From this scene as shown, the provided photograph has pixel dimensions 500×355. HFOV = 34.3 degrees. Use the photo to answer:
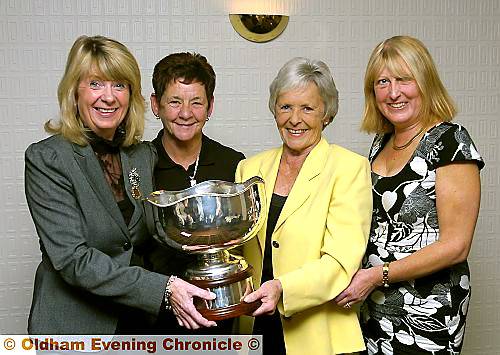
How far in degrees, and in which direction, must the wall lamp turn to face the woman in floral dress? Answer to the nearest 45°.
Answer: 0° — it already faces them

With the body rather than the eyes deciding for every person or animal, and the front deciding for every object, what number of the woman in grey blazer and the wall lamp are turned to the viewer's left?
0

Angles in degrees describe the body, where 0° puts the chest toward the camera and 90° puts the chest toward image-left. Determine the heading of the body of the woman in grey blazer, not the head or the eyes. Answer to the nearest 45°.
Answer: approximately 315°

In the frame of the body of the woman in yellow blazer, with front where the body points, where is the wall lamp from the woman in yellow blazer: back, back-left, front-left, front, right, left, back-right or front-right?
back-right

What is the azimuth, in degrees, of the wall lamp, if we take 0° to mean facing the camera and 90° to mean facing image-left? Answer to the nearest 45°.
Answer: approximately 0°

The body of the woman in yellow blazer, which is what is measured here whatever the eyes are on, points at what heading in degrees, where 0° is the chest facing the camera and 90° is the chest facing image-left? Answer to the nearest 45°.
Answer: approximately 45°

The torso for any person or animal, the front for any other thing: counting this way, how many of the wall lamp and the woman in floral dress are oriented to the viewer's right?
0
